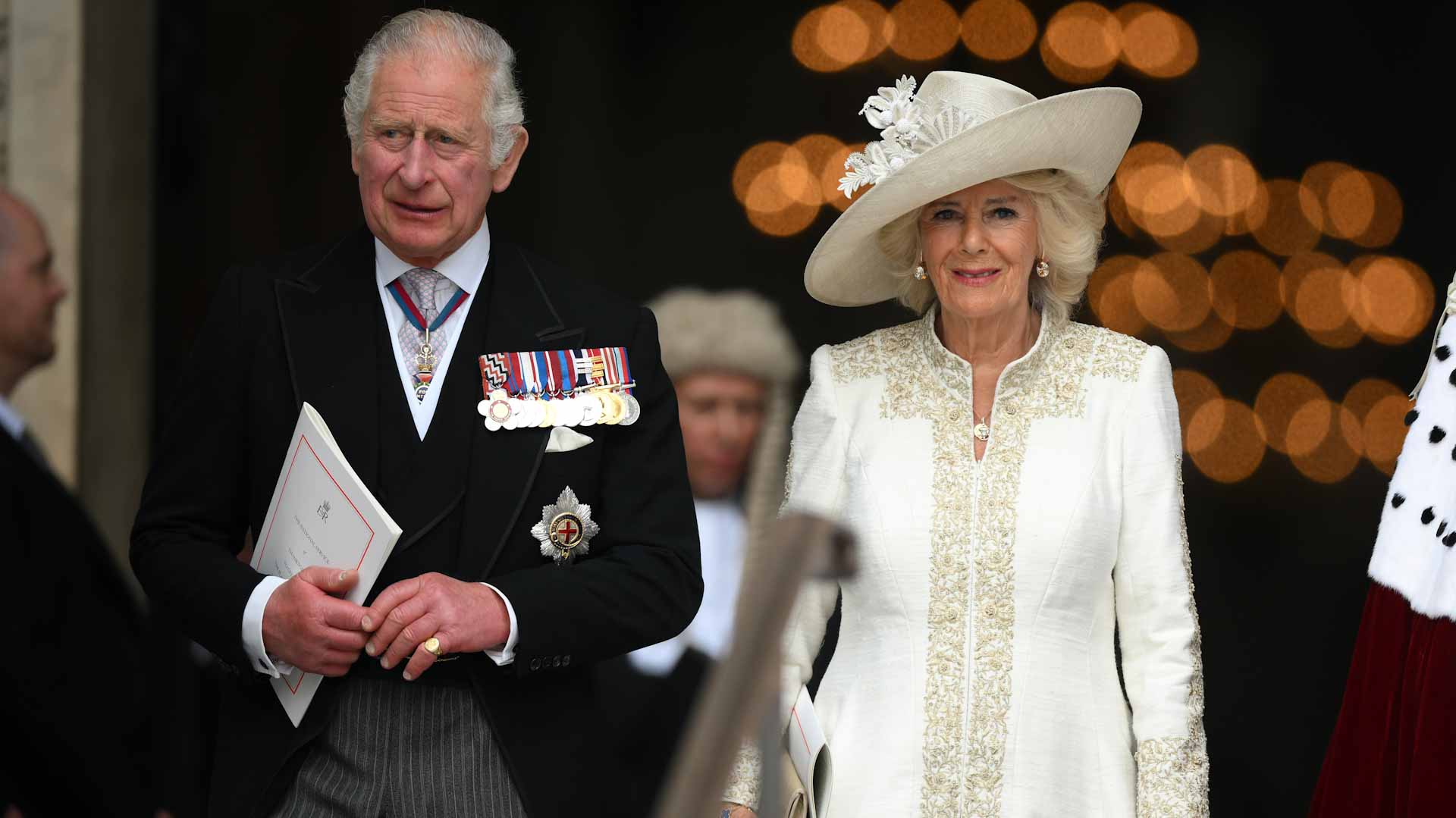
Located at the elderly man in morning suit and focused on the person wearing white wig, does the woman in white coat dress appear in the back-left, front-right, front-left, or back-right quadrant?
front-right

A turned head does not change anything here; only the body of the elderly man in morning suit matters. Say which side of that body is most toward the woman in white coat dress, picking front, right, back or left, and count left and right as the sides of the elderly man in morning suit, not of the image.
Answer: left

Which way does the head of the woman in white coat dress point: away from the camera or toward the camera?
toward the camera

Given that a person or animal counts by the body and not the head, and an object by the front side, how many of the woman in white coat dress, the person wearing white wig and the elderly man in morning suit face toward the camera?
3

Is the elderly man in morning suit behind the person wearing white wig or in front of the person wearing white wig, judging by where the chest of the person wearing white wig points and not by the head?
in front

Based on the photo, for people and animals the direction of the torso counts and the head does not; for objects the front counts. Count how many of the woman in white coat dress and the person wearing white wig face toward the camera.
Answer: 2

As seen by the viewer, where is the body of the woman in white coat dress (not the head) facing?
toward the camera

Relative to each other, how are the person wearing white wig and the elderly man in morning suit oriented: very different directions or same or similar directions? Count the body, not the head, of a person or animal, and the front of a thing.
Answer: same or similar directions

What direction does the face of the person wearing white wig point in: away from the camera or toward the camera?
toward the camera

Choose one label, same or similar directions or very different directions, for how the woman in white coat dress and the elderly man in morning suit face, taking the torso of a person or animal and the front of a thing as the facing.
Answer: same or similar directions

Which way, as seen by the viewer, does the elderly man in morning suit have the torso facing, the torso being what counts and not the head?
toward the camera

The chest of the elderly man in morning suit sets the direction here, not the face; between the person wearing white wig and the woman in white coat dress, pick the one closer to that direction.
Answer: the woman in white coat dress

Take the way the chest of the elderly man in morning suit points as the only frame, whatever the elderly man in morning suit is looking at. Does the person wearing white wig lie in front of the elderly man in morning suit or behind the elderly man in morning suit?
behind
